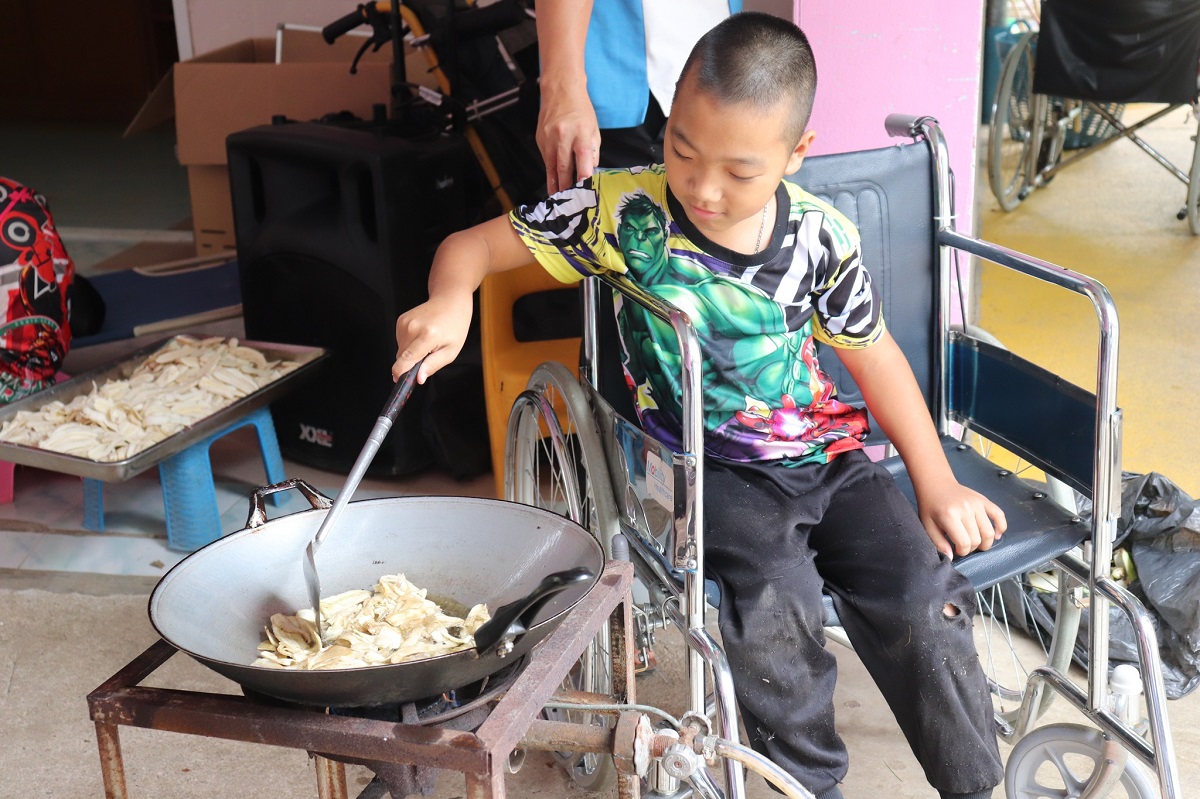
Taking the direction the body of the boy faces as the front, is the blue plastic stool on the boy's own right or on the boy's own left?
on the boy's own right

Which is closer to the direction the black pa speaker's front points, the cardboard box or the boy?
the boy

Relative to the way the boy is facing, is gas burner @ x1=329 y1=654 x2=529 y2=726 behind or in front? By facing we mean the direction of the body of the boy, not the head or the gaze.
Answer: in front

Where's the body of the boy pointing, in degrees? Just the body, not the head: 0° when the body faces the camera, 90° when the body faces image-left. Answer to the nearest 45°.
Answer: approximately 0°

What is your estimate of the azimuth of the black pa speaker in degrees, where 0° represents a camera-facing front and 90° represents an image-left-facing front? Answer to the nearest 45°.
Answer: approximately 45°

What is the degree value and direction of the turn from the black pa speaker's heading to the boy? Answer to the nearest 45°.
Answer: approximately 45° to its left

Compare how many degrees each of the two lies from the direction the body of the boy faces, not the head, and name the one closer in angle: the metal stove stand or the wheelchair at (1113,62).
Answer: the metal stove stand

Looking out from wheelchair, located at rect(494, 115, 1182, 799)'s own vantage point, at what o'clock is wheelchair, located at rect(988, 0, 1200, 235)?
wheelchair, located at rect(988, 0, 1200, 235) is roughly at 8 o'clock from wheelchair, located at rect(494, 115, 1182, 799).

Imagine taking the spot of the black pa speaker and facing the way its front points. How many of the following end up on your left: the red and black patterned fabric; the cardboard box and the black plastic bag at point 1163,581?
1

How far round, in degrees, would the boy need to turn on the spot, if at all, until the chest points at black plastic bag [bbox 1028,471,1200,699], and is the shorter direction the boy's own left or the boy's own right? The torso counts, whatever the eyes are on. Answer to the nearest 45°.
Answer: approximately 135° to the boy's own left
